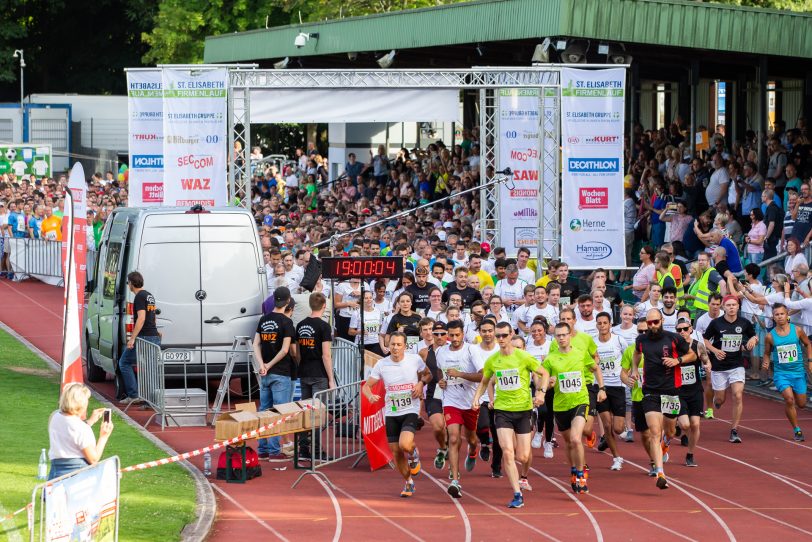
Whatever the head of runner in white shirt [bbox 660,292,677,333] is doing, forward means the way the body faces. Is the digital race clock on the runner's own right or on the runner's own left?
on the runner's own right

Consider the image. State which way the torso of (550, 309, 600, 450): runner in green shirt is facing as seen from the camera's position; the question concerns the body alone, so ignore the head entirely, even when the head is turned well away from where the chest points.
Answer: toward the camera

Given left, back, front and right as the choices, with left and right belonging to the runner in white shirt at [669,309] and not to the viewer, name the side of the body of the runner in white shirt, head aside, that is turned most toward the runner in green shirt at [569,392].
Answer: front

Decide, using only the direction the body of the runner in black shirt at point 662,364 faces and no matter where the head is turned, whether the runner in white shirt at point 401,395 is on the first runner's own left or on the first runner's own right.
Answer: on the first runner's own right

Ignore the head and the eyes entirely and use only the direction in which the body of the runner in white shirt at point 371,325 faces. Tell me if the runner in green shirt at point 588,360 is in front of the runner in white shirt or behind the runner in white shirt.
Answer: in front

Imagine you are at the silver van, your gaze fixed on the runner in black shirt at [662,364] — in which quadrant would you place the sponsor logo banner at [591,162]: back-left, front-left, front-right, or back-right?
front-left

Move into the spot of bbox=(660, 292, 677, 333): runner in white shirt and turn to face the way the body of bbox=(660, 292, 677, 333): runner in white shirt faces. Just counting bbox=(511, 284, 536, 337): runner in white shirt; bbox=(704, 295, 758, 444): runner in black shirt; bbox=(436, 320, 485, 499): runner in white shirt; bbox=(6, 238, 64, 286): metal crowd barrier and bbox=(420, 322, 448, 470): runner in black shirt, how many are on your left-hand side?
1

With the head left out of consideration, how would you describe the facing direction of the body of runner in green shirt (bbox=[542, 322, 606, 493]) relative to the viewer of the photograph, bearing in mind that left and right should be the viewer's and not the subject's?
facing the viewer

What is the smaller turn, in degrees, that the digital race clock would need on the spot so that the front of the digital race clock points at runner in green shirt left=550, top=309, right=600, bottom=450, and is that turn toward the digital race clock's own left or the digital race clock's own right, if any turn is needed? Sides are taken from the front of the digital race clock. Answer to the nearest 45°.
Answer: approximately 90° to the digital race clock's own left

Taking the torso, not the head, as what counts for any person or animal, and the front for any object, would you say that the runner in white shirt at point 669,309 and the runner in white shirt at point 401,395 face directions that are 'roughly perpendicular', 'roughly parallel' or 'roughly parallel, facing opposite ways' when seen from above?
roughly parallel

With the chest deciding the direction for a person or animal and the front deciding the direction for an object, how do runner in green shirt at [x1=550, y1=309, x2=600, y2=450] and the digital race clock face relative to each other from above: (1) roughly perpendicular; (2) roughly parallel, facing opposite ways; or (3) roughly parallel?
roughly parallel

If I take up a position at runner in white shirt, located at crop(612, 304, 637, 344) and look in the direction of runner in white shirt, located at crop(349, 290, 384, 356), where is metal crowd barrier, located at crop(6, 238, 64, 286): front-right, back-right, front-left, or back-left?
front-right
